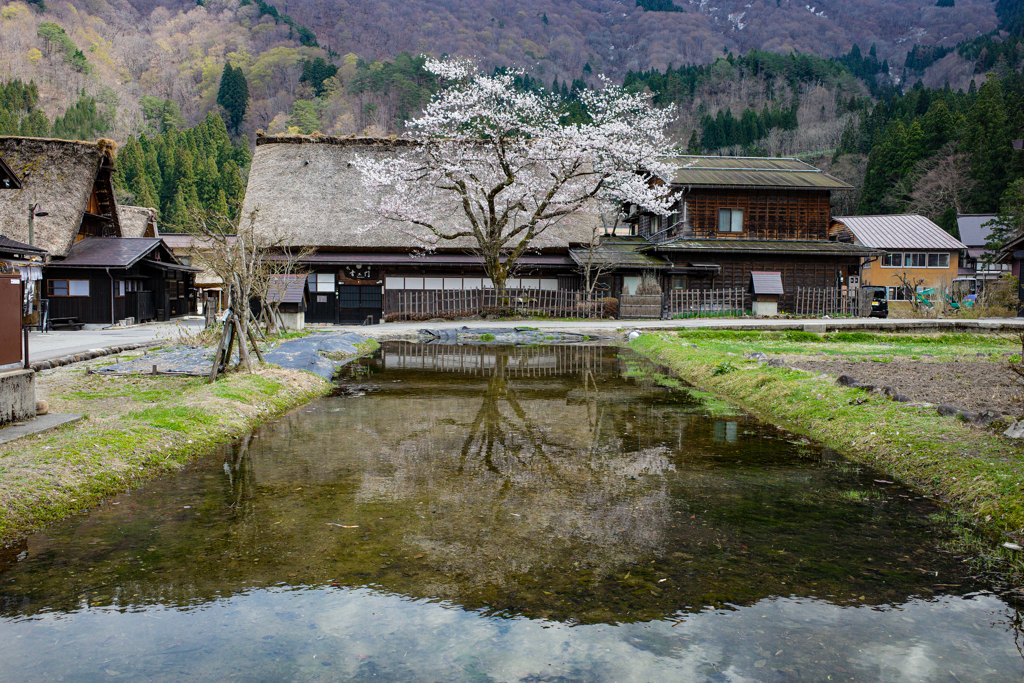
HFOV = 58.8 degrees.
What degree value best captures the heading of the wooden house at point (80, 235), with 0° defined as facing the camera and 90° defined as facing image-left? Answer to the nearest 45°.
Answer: approximately 315°

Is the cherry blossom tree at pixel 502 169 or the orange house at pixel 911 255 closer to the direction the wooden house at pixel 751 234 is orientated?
the cherry blossom tree

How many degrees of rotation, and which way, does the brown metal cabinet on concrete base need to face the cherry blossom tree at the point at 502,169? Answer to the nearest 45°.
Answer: approximately 90° to its left

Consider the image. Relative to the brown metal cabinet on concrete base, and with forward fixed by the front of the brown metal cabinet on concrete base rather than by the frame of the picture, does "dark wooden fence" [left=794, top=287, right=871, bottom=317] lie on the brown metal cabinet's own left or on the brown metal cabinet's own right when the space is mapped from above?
on the brown metal cabinet's own left

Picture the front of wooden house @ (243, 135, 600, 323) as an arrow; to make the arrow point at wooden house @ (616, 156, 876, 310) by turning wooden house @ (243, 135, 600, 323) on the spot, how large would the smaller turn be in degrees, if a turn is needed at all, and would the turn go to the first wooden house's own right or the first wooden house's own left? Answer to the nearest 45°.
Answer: approximately 90° to the first wooden house's own left

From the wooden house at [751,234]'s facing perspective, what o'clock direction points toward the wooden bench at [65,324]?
The wooden bench is roughly at 2 o'clock from the wooden house.

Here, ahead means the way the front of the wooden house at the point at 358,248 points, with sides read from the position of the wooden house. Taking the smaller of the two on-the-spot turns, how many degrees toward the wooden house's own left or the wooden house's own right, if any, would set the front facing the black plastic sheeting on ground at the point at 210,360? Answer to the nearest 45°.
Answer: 0° — it already faces it
